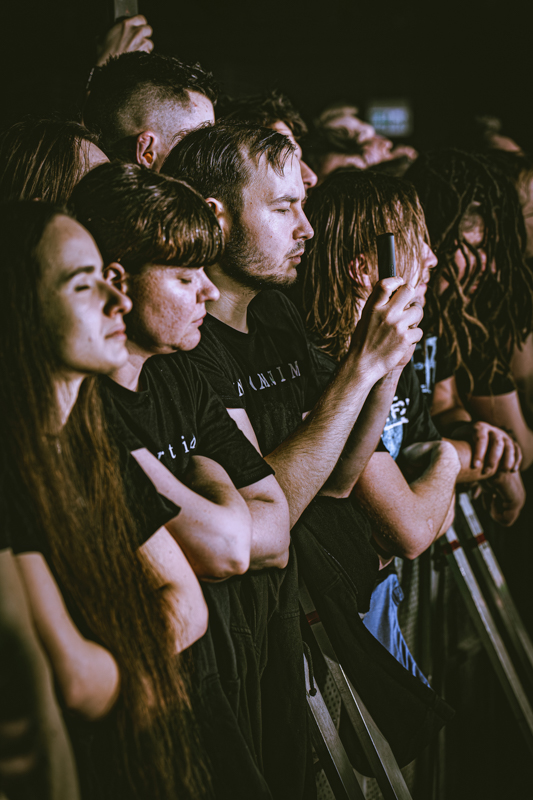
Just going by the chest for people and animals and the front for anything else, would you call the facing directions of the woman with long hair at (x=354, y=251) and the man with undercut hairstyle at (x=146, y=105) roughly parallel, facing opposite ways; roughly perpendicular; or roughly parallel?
roughly parallel

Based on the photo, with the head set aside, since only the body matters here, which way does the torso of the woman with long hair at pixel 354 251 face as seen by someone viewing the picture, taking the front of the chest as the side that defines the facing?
to the viewer's right

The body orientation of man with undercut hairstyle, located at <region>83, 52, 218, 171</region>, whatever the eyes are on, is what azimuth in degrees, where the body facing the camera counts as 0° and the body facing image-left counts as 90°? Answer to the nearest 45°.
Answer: approximately 270°

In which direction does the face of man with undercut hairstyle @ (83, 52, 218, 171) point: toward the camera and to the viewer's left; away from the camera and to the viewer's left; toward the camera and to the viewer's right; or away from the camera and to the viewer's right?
away from the camera and to the viewer's right

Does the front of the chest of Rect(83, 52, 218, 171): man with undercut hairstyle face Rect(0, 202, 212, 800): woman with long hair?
no

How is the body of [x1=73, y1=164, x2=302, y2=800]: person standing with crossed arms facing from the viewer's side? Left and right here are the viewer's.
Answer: facing the viewer and to the right of the viewer

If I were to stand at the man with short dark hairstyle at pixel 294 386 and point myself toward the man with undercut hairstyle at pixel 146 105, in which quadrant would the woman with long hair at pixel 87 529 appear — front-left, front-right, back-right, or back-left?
back-left

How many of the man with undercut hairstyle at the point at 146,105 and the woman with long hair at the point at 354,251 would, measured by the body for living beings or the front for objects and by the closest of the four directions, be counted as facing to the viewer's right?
2

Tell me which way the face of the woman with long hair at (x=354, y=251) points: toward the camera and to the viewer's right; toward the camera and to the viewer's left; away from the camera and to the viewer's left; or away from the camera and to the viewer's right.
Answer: away from the camera and to the viewer's right

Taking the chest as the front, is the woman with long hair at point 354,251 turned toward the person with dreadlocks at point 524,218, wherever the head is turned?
no
